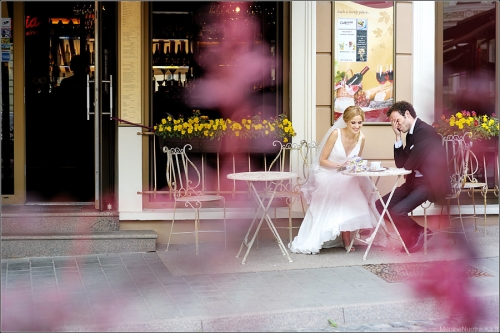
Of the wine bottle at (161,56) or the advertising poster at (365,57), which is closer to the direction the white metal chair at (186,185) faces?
the advertising poster

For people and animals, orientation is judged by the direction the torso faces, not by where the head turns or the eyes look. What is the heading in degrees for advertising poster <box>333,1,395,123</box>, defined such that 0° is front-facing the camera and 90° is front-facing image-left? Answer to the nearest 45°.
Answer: approximately 0°

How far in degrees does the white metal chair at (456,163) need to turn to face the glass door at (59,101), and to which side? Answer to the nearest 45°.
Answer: approximately 45° to its right

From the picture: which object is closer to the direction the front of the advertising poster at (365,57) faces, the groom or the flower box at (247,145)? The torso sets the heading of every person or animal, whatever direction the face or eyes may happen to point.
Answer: the groom

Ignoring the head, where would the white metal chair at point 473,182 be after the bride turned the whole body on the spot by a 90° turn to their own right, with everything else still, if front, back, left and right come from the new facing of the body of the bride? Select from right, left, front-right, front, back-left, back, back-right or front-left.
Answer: back

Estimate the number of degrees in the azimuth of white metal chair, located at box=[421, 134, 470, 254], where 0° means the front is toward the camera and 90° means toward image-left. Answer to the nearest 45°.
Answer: approximately 45°
